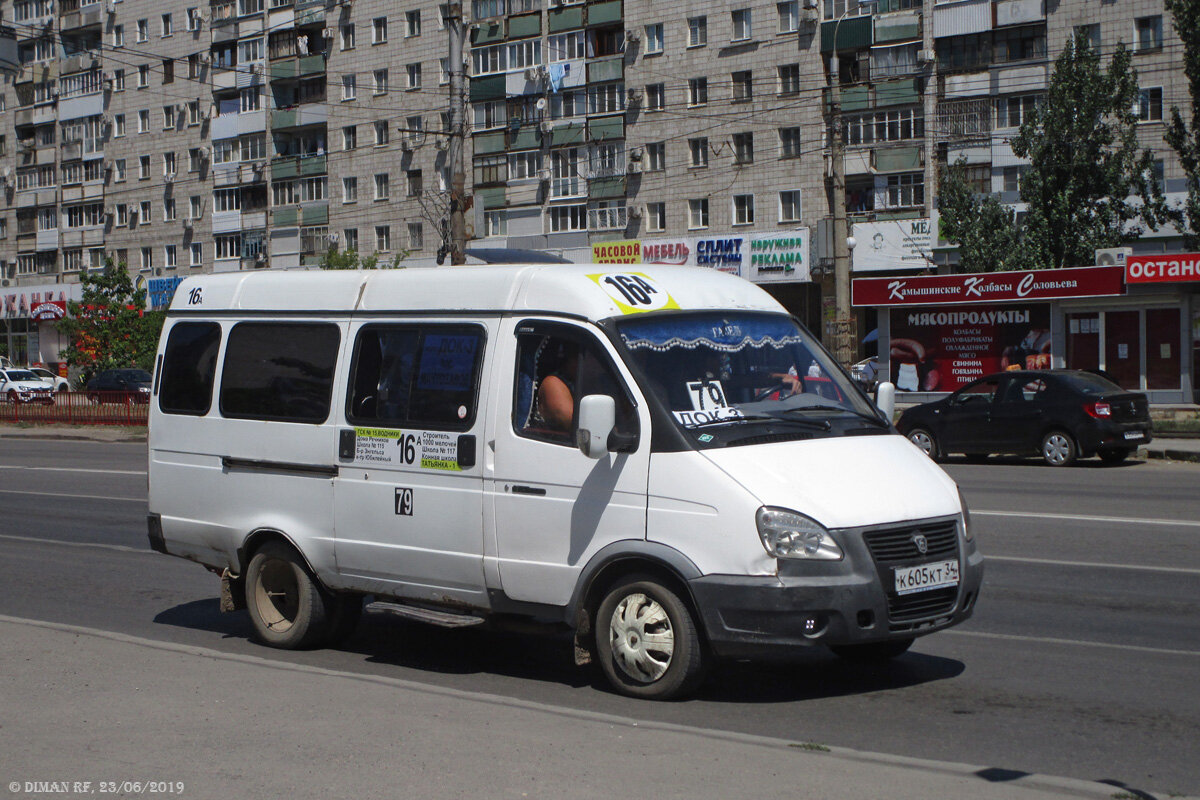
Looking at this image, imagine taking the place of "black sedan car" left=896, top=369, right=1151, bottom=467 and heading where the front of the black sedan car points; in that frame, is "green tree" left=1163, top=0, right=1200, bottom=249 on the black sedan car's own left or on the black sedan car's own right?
on the black sedan car's own right

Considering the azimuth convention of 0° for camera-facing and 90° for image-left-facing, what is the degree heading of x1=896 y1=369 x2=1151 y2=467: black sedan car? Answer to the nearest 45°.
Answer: approximately 135°

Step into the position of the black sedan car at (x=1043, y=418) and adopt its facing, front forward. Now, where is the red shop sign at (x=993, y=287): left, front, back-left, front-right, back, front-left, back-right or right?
front-right

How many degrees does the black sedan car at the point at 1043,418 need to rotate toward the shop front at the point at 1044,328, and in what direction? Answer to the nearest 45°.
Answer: approximately 45° to its right

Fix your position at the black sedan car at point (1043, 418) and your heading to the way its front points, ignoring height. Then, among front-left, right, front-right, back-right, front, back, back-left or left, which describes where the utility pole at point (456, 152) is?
front-left

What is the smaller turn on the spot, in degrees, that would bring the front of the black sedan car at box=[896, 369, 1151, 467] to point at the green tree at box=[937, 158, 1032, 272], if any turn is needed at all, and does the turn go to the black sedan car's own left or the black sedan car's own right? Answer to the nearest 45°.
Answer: approximately 45° to the black sedan car's own right

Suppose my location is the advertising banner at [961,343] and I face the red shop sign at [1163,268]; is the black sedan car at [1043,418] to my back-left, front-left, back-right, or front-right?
front-right

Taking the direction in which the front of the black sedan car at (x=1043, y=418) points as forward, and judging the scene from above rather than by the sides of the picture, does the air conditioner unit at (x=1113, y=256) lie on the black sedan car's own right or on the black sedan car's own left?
on the black sedan car's own right
